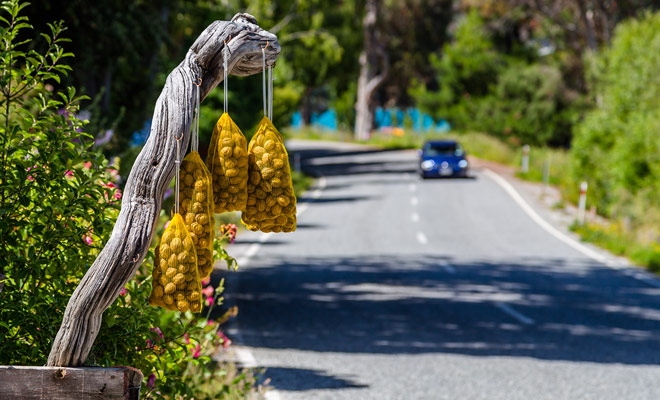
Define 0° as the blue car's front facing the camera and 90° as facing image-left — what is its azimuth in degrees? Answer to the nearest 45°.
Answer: approximately 0°

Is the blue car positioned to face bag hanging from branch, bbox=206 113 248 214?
yes

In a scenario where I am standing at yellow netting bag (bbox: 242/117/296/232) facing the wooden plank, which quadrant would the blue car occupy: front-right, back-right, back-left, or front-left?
back-right

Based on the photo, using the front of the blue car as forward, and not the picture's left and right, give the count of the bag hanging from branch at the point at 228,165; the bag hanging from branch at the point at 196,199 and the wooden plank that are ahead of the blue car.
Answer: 3

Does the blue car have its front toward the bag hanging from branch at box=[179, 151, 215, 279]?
yes

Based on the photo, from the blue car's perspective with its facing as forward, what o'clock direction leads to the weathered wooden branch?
The weathered wooden branch is roughly at 12 o'clock from the blue car.

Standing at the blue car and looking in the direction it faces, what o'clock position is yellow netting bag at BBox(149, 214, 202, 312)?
The yellow netting bag is roughly at 12 o'clock from the blue car.

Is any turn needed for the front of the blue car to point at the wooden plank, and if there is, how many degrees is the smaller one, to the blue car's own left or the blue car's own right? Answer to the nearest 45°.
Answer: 0° — it already faces it

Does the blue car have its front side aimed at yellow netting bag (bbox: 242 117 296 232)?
yes

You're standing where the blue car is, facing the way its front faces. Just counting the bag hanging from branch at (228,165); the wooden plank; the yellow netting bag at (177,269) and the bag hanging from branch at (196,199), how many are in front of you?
4
